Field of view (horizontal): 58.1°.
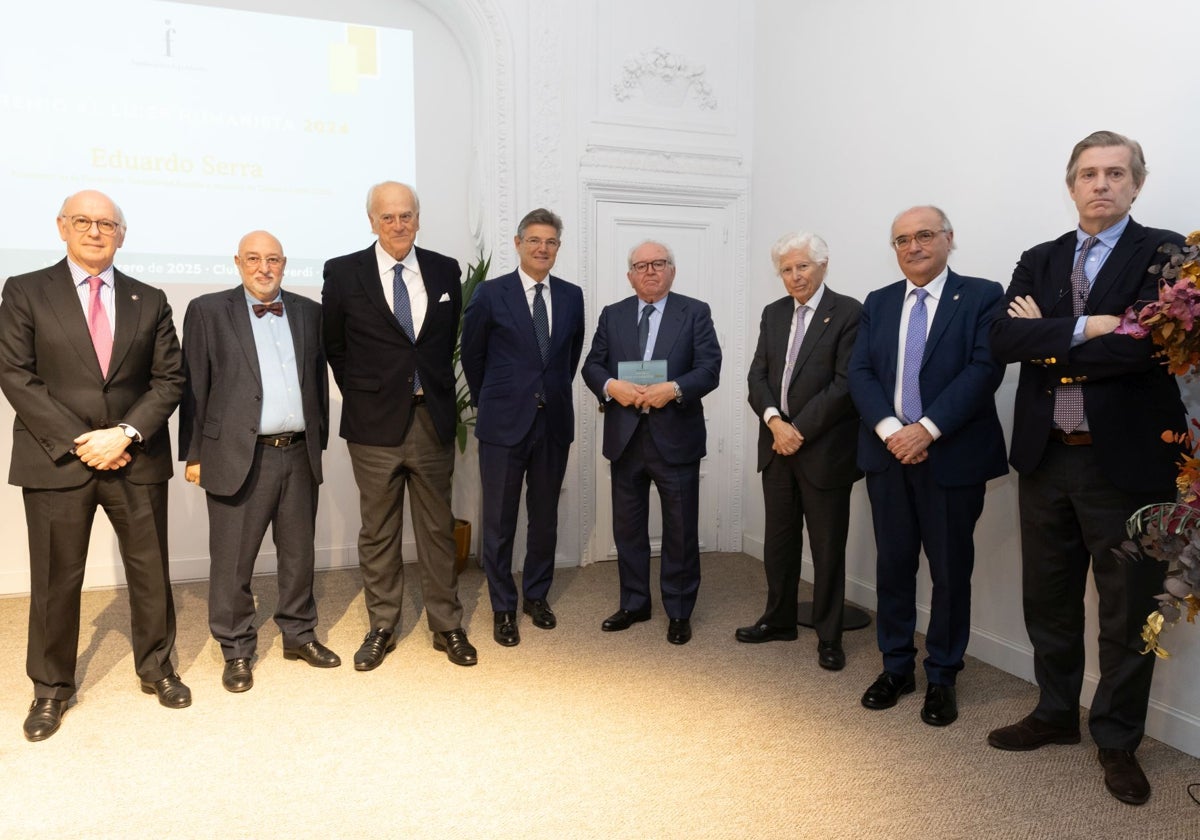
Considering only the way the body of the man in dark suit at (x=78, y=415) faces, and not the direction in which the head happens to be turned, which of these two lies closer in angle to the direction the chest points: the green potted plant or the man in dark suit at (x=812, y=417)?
the man in dark suit

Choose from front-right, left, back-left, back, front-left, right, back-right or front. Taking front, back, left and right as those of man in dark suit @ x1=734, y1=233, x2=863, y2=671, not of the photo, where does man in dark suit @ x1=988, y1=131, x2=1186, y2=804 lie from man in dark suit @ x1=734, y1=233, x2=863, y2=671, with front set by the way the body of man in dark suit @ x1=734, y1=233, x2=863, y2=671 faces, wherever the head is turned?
left

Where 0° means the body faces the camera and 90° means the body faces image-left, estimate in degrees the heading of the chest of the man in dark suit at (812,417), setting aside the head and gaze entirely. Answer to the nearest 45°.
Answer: approximately 45°

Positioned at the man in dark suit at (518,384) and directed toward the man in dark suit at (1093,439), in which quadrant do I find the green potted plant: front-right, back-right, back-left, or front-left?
back-left

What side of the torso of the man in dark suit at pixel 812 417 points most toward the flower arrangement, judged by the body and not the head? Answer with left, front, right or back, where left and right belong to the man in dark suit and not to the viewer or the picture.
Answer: left

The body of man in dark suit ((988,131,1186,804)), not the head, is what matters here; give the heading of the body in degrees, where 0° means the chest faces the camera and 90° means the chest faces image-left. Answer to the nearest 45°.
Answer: approximately 45°

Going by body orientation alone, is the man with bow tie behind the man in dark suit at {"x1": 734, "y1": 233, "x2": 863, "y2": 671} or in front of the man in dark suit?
in front

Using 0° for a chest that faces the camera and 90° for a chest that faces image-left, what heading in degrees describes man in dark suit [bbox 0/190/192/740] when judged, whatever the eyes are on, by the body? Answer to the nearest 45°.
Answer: approximately 0°
